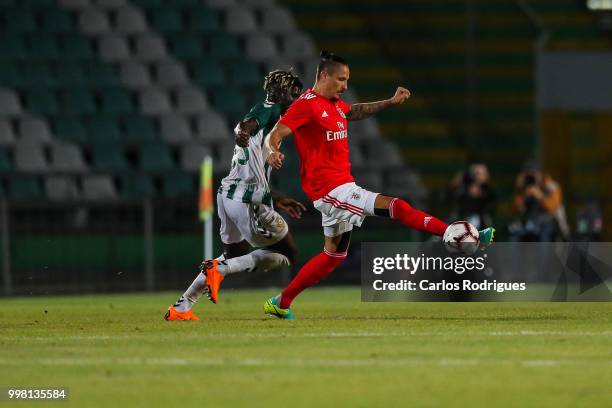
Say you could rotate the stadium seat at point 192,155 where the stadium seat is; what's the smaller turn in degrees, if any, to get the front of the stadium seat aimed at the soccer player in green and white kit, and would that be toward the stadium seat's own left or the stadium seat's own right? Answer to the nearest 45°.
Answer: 0° — it already faces them

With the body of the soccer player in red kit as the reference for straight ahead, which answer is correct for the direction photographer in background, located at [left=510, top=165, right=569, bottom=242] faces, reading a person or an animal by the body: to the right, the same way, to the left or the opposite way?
to the right

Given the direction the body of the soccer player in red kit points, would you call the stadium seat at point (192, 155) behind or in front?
behind

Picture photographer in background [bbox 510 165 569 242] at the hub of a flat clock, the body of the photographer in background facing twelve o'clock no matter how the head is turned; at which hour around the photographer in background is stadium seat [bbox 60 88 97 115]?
The stadium seat is roughly at 2 o'clock from the photographer in background.

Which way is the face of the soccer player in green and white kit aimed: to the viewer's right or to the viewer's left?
to the viewer's right

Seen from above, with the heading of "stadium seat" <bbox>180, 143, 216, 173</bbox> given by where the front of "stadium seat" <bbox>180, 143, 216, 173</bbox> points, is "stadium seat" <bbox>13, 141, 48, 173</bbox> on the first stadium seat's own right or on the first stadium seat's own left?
on the first stadium seat's own right

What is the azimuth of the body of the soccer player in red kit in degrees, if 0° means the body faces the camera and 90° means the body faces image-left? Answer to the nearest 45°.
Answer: approximately 315°

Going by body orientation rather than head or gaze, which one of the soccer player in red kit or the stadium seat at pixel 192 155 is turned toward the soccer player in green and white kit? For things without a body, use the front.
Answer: the stadium seat

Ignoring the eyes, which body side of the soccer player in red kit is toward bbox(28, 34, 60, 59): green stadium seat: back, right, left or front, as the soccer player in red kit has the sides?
back

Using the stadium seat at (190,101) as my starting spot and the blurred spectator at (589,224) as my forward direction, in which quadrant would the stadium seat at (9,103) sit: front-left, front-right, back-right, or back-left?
back-right

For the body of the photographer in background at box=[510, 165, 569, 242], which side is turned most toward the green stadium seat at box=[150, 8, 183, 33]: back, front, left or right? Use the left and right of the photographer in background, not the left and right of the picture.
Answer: right
